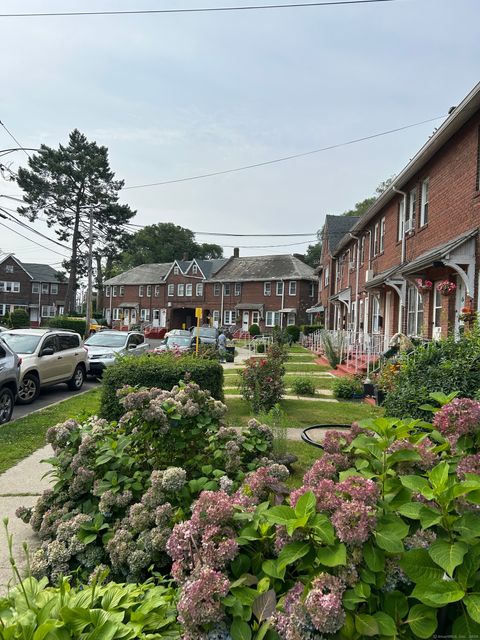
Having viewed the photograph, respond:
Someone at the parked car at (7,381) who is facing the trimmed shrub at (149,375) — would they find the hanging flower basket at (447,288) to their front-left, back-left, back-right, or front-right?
front-left

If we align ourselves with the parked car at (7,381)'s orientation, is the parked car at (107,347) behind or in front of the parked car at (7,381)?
behind

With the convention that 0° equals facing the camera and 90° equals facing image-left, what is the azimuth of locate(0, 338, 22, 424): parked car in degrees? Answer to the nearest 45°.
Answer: approximately 45°

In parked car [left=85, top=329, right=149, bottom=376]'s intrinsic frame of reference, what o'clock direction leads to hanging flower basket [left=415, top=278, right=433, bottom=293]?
The hanging flower basket is roughly at 9 o'clock from the parked car.

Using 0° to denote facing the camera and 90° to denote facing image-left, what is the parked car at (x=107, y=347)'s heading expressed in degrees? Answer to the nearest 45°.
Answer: approximately 45°

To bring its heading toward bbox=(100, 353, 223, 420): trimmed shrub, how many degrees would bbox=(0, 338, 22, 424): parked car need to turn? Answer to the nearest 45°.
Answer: approximately 90° to its left

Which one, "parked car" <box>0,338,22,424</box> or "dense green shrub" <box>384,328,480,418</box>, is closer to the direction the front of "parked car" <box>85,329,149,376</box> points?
the parked car

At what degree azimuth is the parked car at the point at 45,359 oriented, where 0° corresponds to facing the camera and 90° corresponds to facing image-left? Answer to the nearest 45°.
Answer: approximately 45°

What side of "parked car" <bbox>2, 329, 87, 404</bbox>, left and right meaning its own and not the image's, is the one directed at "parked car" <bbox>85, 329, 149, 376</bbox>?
back

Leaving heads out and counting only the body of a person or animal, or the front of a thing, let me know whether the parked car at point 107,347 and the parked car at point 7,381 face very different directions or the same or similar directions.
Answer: same or similar directions

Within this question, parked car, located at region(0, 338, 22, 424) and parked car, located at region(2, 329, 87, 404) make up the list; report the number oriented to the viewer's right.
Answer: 0

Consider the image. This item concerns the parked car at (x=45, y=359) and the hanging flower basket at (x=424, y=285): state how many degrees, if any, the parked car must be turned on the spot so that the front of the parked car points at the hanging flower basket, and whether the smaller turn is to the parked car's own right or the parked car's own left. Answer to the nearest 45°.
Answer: approximately 90° to the parked car's own left

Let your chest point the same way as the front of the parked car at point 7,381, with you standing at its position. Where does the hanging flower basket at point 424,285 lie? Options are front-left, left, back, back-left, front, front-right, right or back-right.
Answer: back-left

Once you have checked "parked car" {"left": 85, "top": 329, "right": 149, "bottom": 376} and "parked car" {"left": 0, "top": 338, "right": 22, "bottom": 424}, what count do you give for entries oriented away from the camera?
0

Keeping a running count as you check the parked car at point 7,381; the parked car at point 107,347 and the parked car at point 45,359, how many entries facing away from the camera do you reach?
0

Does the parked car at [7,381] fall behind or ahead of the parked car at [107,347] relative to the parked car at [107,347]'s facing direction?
ahead

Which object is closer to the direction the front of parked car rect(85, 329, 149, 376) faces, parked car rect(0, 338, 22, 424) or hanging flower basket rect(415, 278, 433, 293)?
the parked car

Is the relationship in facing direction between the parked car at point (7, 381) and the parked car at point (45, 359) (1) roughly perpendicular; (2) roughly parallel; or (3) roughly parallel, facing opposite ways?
roughly parallel

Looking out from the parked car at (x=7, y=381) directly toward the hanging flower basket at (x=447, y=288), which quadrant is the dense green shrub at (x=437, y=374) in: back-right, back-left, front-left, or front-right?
front-right
